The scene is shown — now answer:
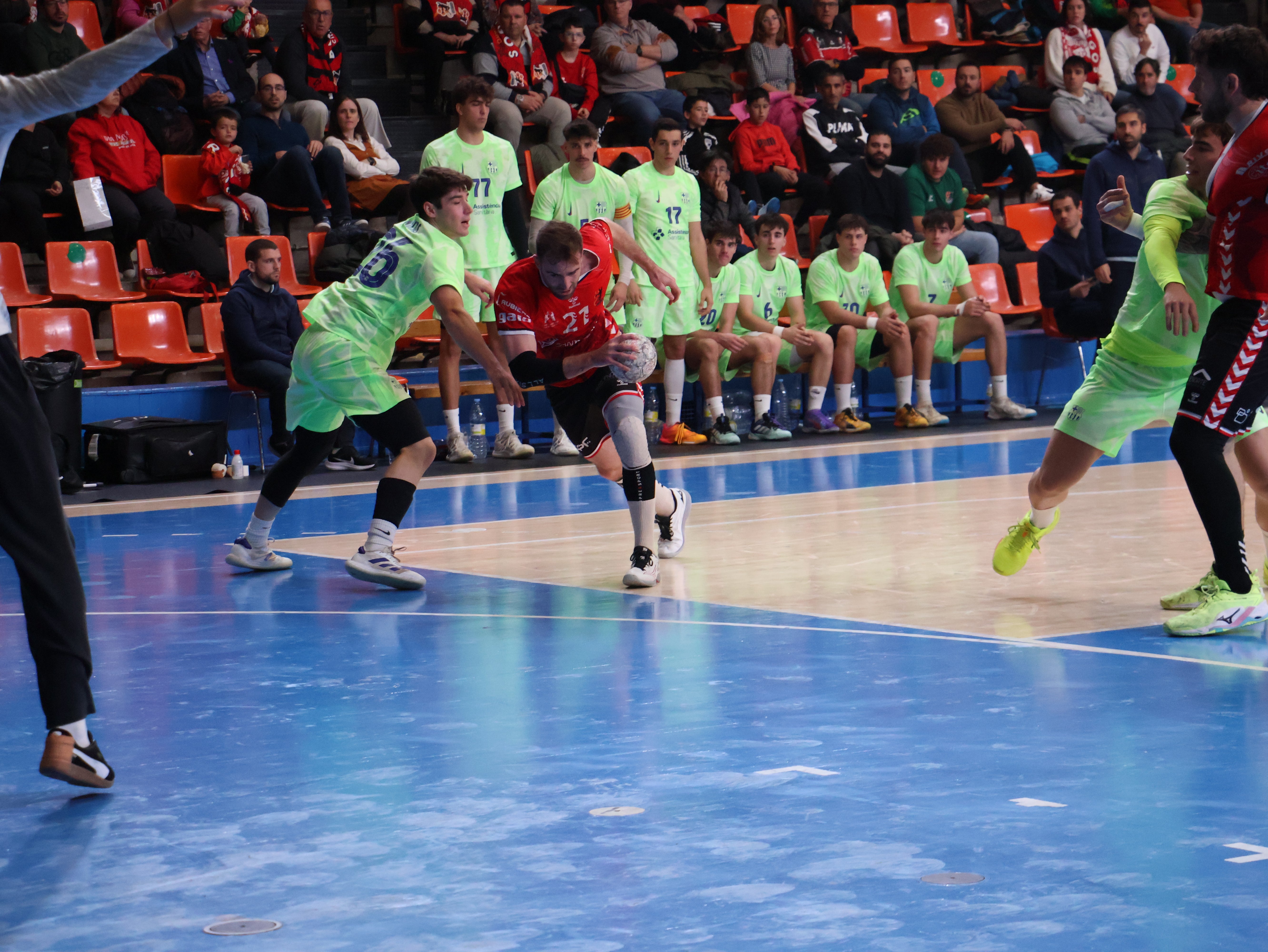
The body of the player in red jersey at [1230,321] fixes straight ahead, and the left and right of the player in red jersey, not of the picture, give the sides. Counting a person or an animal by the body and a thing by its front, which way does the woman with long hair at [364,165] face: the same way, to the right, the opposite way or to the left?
to the left

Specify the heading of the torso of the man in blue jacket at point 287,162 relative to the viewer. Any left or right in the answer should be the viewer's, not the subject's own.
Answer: facing the viewer and to the right of the viewer

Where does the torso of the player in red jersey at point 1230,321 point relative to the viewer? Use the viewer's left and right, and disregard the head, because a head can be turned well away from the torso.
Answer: facing to the left of the viewer

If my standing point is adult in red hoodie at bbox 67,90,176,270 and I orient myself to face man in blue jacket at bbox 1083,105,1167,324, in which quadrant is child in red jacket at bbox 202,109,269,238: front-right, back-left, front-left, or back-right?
front-left

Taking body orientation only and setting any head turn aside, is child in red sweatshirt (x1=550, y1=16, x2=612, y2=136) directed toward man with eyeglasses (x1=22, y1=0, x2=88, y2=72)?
no

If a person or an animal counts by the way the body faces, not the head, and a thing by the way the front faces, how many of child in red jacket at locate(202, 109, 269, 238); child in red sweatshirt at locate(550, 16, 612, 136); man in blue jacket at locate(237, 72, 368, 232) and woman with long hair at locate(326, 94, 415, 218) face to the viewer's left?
0

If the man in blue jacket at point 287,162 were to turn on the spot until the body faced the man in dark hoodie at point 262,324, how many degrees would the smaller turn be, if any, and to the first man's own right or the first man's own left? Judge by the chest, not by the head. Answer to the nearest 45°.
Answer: approximately 45° to the first man's own right

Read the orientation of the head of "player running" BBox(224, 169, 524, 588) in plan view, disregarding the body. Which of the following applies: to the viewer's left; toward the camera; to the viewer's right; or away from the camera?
to the viewer's right

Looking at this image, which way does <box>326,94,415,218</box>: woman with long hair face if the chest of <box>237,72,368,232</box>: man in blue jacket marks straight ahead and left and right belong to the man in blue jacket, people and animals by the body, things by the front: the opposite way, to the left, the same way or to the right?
the same way

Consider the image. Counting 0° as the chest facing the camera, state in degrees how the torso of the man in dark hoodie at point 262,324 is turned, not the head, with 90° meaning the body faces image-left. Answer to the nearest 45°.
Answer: approximately 315°

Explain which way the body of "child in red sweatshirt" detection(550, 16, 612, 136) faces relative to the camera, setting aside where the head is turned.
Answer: toward the camera

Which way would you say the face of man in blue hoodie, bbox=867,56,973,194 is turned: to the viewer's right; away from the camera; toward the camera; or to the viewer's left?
toward the camera

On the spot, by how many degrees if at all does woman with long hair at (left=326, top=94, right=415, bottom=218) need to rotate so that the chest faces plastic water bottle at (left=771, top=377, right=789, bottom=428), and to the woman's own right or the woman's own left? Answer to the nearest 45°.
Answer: approximately 45° to the woman's own left

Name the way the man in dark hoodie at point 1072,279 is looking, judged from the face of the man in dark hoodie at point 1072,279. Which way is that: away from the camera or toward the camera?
toward the camera

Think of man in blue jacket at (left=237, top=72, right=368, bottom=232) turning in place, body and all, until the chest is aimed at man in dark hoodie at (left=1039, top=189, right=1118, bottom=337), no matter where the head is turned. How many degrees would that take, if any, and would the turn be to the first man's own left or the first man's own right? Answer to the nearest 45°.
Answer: approximately 45° to the first man's own left

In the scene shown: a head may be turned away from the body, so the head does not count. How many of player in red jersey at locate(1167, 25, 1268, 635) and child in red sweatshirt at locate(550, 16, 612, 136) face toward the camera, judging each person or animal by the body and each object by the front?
1

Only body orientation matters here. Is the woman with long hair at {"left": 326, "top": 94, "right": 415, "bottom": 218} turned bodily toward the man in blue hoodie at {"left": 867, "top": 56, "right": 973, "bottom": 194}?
no

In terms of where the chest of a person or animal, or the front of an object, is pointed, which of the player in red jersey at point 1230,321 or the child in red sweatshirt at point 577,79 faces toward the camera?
the child in red sweatshirt

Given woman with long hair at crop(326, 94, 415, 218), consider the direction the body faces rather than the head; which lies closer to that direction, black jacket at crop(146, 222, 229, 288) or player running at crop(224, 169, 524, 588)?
the player running
